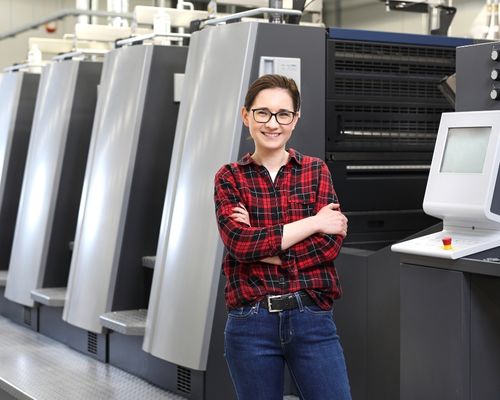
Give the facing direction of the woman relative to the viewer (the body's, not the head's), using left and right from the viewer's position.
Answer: facing the viewer
